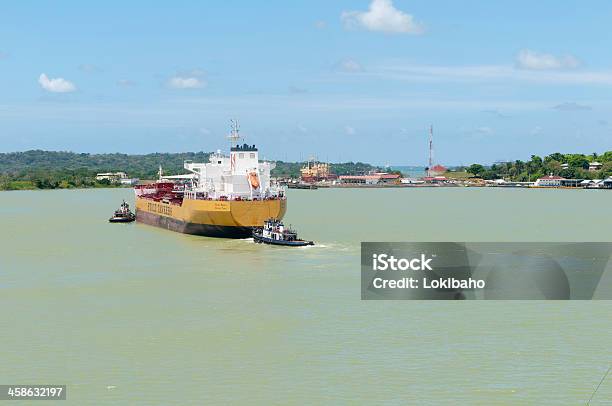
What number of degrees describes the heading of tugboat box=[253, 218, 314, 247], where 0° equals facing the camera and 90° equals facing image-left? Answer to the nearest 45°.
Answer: approximately 90°
